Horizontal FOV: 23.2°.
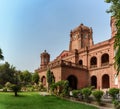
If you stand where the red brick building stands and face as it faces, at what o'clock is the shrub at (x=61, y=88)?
The shrub is roughly at 11 o'clock from the red brick building.

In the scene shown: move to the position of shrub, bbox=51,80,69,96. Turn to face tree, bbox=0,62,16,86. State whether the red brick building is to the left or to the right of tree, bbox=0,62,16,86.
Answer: right

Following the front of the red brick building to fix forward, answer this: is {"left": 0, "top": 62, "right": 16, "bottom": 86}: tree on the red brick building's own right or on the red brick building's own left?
on the red brick building's own right

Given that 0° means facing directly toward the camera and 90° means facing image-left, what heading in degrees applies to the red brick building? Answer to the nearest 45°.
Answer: approximately 45°

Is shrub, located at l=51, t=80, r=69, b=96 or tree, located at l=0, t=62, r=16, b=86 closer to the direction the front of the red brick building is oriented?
the shrub
